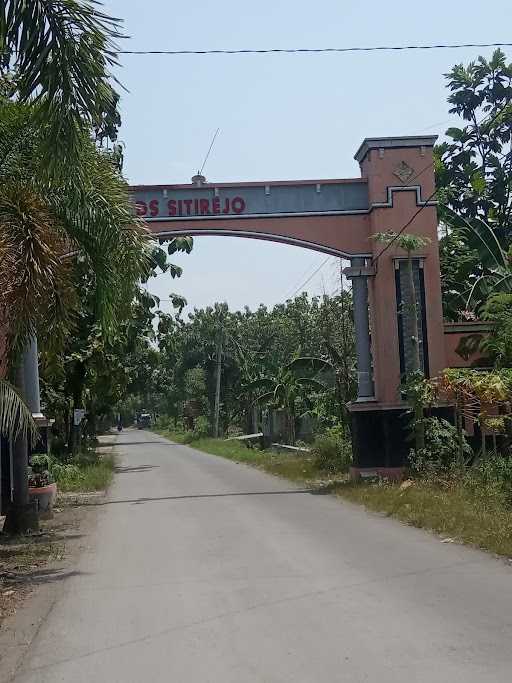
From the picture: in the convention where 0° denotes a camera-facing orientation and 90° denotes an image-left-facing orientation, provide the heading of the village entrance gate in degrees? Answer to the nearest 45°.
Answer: approximately 0°

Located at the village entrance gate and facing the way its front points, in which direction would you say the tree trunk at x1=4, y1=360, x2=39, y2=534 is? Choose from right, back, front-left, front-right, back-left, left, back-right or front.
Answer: front-right

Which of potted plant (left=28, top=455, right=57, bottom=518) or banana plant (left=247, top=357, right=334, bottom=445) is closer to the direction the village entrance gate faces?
the potted plant

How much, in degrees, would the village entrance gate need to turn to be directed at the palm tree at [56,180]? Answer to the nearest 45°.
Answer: approximately 45° to its right

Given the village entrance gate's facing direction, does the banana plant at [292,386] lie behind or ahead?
behind
